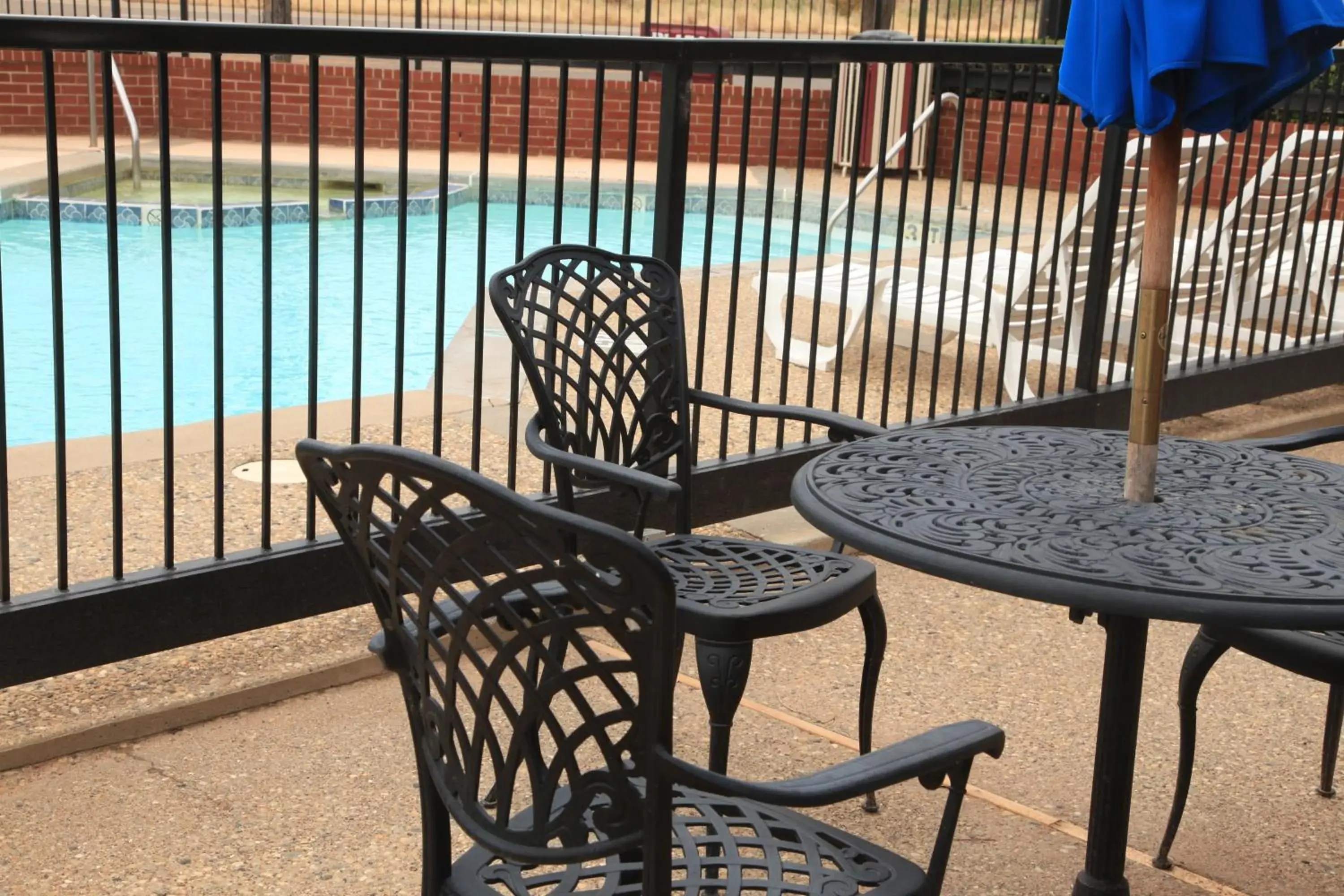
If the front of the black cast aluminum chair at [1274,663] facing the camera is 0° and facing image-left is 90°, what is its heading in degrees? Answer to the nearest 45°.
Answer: approximately 45°

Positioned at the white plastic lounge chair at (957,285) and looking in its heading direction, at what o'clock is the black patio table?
The black patio table is roughly at 9 o'clock from the white plastic lounge chair.

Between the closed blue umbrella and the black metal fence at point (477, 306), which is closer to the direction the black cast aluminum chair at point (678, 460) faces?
the closed blue umbrella

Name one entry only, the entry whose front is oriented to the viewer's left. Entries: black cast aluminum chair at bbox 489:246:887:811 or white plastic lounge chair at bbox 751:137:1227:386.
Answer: the white plastic lounge chair

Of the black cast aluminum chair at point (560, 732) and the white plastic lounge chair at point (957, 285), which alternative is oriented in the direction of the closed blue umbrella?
the black cast aluminum chair

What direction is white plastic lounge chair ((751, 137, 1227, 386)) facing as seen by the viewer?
to the viewer's left

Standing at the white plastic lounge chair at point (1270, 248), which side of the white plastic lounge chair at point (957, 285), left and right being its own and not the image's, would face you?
back

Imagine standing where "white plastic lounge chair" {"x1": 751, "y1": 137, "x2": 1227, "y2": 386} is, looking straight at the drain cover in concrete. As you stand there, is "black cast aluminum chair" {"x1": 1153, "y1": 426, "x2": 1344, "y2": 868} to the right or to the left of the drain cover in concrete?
left

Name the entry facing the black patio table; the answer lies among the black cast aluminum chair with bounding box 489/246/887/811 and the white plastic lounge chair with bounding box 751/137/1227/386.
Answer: the black cast aluminum chair

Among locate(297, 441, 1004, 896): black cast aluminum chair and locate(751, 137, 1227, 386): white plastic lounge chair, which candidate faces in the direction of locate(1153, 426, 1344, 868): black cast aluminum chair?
locate(297, 441, 1004, 896): black cast aluminum chair

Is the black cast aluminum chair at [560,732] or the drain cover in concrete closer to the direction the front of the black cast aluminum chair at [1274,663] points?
the black cast aluminum chair

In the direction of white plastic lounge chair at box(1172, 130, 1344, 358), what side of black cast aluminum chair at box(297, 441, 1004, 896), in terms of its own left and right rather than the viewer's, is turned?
front

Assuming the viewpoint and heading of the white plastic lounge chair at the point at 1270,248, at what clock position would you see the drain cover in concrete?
The drain cover in concrete is roughly at 12 o'clock from the white plastic lounge chair.

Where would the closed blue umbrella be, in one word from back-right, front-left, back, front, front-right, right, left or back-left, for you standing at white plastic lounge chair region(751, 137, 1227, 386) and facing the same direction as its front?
left

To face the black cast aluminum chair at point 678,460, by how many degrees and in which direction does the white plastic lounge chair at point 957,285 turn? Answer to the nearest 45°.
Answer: approximately 90° to its left
